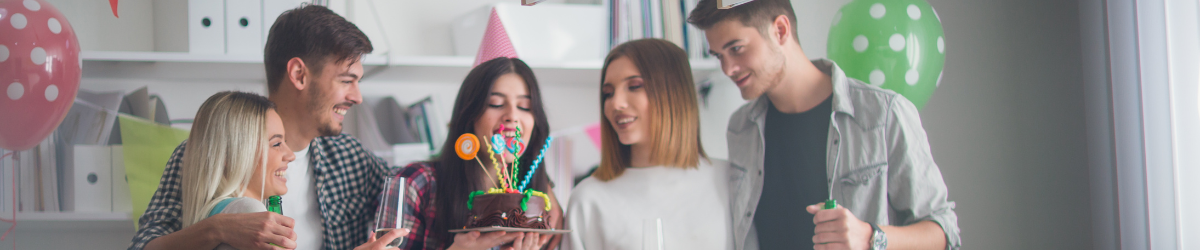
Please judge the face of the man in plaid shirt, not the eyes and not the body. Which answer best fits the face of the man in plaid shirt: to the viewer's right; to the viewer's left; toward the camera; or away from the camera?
to the viewer's right

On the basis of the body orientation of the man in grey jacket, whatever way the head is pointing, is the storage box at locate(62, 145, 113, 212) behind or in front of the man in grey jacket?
in front

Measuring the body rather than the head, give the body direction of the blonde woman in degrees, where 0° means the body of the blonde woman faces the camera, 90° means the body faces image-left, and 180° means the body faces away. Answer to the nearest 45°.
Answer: approximately 270°

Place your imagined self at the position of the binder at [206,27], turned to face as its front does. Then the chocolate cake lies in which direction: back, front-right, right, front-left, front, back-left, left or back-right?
front-left

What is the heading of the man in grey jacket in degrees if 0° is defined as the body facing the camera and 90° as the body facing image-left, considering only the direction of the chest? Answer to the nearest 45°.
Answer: approximately 45°

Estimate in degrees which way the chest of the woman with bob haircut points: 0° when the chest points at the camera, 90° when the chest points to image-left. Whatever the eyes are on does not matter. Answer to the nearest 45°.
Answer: approximately 45°
